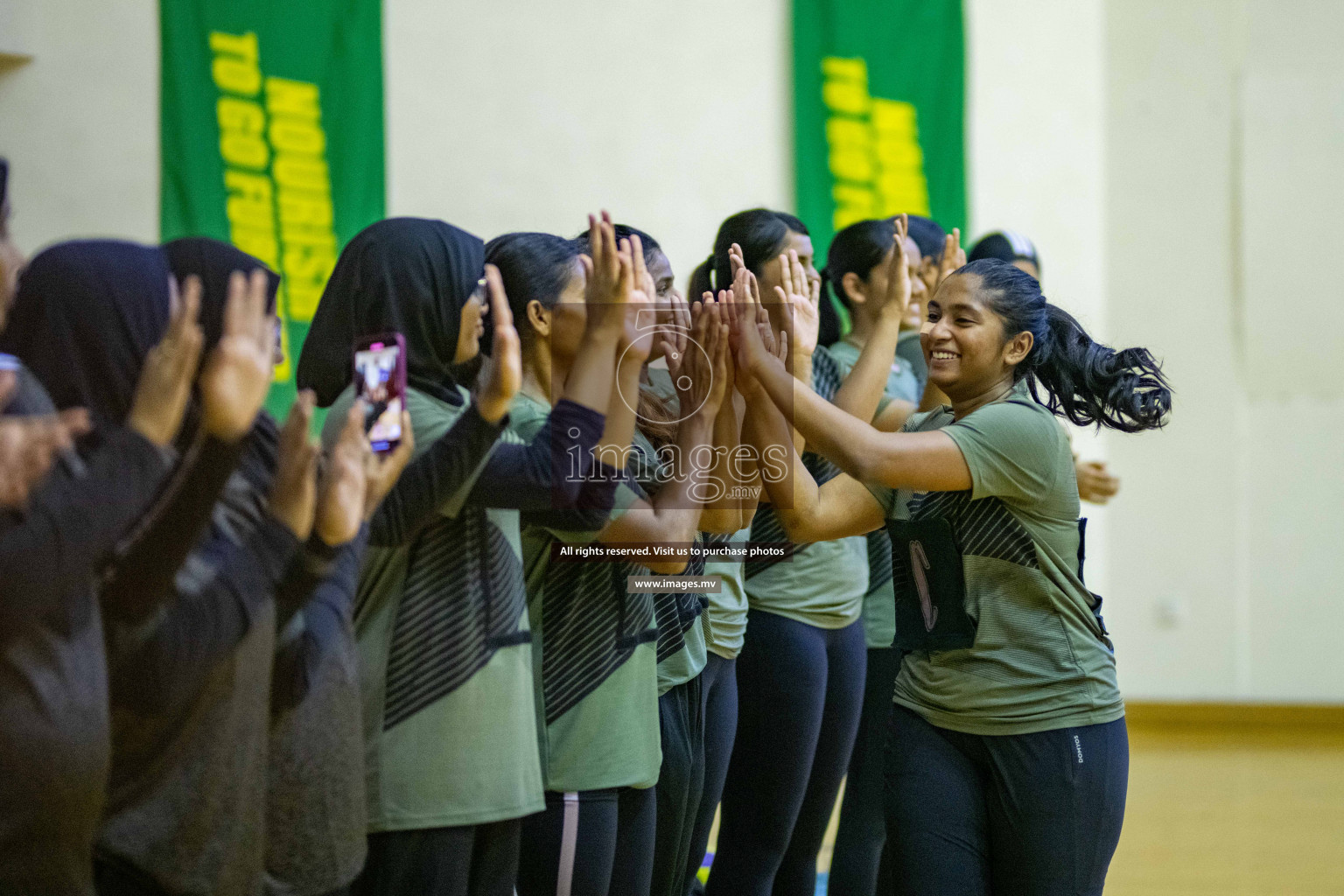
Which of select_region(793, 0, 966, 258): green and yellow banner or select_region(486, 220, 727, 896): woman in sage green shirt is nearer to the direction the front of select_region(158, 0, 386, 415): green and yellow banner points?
the woman in sage green shirt

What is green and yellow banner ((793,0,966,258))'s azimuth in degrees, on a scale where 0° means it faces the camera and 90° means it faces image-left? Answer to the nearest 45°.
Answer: approximately 0°

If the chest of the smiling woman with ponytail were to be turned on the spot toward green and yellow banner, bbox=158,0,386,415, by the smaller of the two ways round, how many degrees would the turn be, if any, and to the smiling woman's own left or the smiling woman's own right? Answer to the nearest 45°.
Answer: approximately 90° to the smiling woman's own right

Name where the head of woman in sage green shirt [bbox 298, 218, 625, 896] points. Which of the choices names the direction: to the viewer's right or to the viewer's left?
to the viewer's right

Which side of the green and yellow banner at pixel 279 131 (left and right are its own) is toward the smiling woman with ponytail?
front

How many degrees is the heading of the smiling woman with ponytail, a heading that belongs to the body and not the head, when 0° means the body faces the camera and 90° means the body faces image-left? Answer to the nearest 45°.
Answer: approximately 45°

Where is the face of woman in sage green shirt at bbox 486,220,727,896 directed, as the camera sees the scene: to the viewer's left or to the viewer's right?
to the viewer's right

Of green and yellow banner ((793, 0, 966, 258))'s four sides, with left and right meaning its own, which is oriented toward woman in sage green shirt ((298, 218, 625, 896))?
front

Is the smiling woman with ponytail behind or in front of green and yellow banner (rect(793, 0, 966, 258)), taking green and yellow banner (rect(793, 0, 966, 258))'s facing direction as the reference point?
in front

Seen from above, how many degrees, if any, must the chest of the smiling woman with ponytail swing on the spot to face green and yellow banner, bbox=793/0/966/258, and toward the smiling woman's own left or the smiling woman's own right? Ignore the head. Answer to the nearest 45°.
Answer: approximately 135° to the smiling woman's own right

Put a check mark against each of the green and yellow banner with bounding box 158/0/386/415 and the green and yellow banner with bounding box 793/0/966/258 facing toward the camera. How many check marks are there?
2

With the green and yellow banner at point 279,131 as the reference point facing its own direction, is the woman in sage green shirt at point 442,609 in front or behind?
in front
